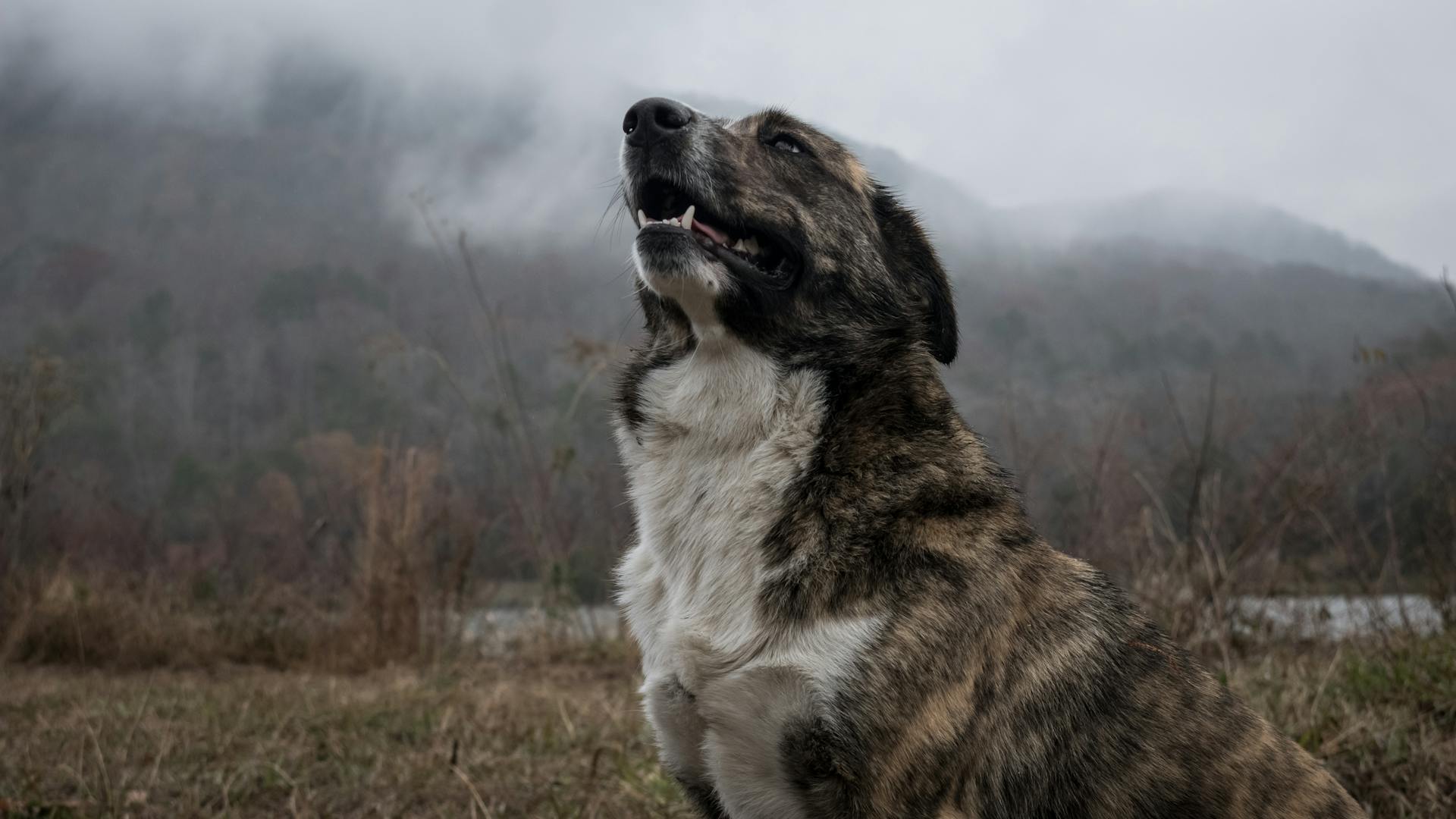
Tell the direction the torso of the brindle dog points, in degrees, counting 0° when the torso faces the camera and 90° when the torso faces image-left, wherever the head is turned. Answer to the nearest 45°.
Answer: approximately 45°
